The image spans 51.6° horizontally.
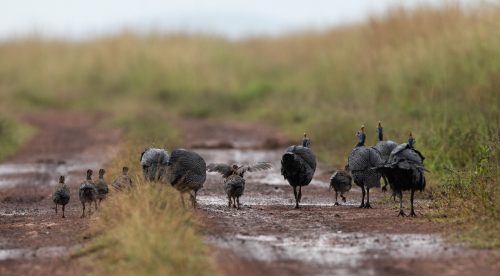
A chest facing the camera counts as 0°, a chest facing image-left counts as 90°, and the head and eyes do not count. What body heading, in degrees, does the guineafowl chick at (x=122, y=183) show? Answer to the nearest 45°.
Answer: approximately 180°

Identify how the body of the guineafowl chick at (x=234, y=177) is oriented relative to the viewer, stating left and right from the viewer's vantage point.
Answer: facing away from the viewer

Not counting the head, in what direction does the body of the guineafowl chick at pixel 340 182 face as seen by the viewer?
away from the camera

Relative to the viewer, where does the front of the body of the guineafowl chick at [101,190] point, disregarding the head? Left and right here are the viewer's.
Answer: facing away from the viewer

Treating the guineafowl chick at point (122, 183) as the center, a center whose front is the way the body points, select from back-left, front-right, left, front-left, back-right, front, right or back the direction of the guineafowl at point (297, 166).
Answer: right

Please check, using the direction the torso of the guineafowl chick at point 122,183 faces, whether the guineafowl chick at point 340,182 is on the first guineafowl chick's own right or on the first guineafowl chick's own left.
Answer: on the first guineafowl chick's own right

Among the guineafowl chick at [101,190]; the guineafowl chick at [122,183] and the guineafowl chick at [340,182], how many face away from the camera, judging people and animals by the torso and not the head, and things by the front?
3

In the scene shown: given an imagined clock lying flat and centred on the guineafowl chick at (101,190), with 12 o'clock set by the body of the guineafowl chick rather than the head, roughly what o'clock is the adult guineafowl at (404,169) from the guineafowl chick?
The adult guineafowl is roughly at 4 o'clock from the guineafowl chick.

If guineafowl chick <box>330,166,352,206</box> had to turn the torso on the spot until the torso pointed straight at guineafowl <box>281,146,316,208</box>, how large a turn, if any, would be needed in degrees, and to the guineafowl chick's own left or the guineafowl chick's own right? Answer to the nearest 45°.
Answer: approximately 135° to the guineafowl chick's own left
